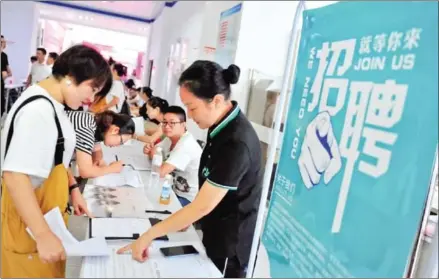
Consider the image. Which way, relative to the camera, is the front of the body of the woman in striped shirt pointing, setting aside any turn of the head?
to the viewer's right

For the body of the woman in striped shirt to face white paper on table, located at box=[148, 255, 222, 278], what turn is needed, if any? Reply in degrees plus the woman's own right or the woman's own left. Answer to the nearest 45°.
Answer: approximately 90° to the woman's own right

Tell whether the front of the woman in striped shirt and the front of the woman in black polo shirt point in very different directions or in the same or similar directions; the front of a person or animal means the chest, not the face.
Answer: very different directions

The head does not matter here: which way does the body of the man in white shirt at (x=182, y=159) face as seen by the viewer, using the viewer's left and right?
facing the viewer and to the left of the viewer

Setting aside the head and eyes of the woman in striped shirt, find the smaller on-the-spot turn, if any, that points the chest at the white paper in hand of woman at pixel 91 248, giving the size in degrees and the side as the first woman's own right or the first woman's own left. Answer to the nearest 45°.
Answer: approximately 90° to the first woman's own right

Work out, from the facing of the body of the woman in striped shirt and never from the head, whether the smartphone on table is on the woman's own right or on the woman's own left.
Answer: on the woman's own right

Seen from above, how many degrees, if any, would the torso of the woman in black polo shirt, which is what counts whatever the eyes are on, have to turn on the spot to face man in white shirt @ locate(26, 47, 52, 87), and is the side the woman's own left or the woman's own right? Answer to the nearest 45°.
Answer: approximately 45° to the woman's own right

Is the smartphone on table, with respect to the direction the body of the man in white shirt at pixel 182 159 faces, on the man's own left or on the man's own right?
on the man's own left

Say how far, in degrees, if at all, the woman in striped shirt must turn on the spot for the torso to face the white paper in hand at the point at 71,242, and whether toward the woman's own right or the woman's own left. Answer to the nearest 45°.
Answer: approximately 90° to the woman's own right

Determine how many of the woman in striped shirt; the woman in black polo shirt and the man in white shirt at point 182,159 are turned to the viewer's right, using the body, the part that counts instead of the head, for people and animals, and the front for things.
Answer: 1

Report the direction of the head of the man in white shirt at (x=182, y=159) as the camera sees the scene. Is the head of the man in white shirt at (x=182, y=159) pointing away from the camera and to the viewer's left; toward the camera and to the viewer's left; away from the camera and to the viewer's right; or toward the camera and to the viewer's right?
toward the camera and to the viewer's left

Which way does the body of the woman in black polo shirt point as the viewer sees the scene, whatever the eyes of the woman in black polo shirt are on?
to the viewer's left

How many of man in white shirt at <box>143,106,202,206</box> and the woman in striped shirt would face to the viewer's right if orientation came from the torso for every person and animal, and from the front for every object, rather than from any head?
1
